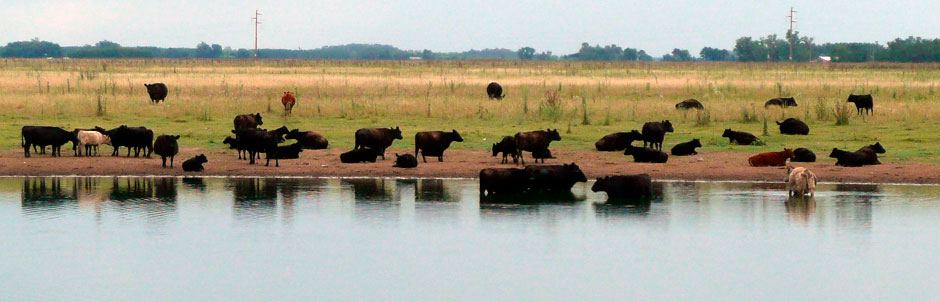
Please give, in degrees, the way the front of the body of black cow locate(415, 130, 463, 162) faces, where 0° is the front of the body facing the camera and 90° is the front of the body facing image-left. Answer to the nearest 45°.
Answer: approximately 270°

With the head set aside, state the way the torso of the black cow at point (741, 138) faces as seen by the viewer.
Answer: to the viewer's left

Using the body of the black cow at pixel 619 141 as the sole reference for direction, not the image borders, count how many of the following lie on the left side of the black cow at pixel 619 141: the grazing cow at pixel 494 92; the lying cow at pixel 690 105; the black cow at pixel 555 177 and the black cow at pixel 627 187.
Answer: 2

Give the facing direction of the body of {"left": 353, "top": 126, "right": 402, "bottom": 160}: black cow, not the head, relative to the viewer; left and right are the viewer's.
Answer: facing to the right of the viewer

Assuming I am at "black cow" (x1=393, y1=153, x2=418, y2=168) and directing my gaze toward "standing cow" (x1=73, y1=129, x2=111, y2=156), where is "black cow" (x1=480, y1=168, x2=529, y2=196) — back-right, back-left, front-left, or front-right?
back-left

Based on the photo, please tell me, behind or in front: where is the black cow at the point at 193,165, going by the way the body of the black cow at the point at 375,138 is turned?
behind

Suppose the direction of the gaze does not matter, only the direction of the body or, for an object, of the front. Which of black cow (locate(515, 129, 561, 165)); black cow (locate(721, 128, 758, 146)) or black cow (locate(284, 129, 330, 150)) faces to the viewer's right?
black cow (locate(515, 129, 561, 165))

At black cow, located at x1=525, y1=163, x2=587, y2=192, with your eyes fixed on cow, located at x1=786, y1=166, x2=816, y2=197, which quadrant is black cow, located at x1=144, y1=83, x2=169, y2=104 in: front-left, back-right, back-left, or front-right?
back-left
